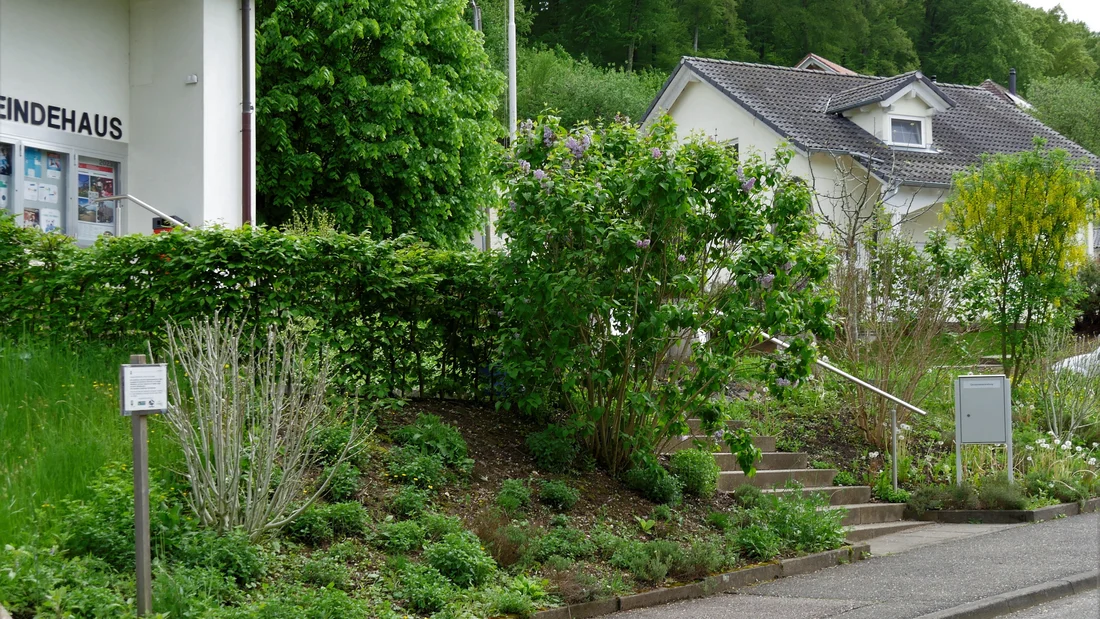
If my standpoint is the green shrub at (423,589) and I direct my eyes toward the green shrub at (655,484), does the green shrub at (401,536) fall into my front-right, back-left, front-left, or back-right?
front-left

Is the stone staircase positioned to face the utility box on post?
no

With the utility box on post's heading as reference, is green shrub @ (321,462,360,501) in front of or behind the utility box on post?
in front

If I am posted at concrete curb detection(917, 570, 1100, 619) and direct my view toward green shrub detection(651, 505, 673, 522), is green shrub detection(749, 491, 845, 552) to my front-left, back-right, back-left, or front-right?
front-right

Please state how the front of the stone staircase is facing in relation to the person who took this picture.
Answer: facing the viewer and to the right of the viewer

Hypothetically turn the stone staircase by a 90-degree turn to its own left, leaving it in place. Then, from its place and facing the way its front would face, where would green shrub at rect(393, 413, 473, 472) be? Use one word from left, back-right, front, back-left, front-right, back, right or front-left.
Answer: back

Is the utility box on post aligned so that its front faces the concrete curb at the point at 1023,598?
yes

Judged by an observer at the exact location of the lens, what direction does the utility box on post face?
facing the viewer

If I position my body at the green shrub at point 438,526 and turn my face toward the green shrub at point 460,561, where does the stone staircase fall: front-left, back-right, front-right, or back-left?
back-left

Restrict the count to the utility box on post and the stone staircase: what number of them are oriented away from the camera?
0

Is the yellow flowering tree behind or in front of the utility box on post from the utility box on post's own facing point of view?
behind

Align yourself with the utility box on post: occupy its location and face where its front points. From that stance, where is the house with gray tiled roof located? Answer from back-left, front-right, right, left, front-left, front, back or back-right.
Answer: back

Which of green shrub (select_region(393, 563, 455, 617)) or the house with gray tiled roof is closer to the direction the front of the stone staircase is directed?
the green shrub

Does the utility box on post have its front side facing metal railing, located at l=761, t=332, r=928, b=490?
no

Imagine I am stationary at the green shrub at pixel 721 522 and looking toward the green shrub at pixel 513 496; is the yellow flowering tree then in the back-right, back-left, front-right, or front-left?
back-right
